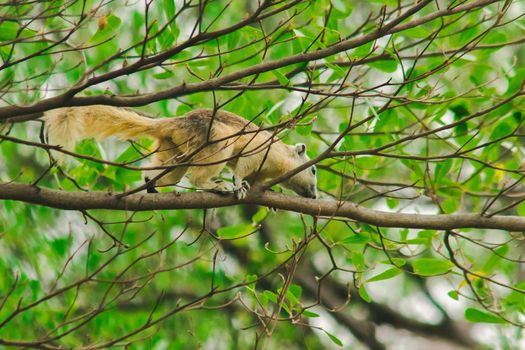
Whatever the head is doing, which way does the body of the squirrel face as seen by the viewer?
to the viewer's right

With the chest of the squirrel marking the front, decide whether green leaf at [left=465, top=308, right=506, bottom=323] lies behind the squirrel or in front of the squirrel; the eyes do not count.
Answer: in front

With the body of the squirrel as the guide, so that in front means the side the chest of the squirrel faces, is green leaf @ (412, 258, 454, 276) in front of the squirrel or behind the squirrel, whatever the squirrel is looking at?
in front

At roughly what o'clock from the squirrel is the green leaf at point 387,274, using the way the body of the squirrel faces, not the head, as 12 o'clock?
The green leaf is roughly at 1 o'clock from the squirrel.

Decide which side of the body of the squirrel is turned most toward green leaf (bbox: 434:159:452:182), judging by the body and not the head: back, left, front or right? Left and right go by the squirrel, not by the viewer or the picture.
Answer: front
